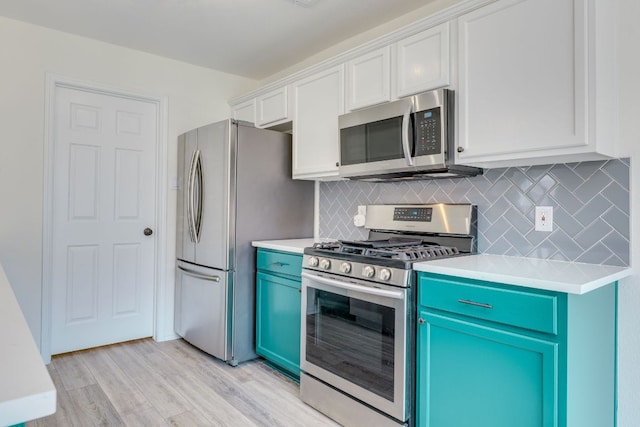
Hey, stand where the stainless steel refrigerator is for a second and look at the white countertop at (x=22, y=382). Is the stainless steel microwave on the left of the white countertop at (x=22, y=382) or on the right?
left

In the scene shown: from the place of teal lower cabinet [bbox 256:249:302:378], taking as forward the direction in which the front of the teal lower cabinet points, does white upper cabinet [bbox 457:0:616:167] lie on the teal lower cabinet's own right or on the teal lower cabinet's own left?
on the teal lower cabinet's own left

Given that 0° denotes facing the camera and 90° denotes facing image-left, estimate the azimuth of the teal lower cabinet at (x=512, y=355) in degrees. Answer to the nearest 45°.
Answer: approximately 45°

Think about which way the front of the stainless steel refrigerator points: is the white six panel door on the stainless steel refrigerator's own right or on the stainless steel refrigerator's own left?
on the stainless steel refrigerator's own right

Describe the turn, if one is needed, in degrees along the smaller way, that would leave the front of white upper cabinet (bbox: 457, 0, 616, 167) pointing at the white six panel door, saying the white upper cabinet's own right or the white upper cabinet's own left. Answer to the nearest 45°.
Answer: approximately 45° to the white upper cabinet's own right

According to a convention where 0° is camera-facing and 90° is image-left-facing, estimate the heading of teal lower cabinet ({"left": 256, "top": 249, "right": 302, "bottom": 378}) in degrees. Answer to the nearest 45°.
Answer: approximately 45°

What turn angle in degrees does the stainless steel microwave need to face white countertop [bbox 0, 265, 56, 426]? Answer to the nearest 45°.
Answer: approximately 45° to its left

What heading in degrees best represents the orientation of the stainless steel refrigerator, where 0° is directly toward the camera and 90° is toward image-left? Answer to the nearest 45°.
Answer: approximately 45°
